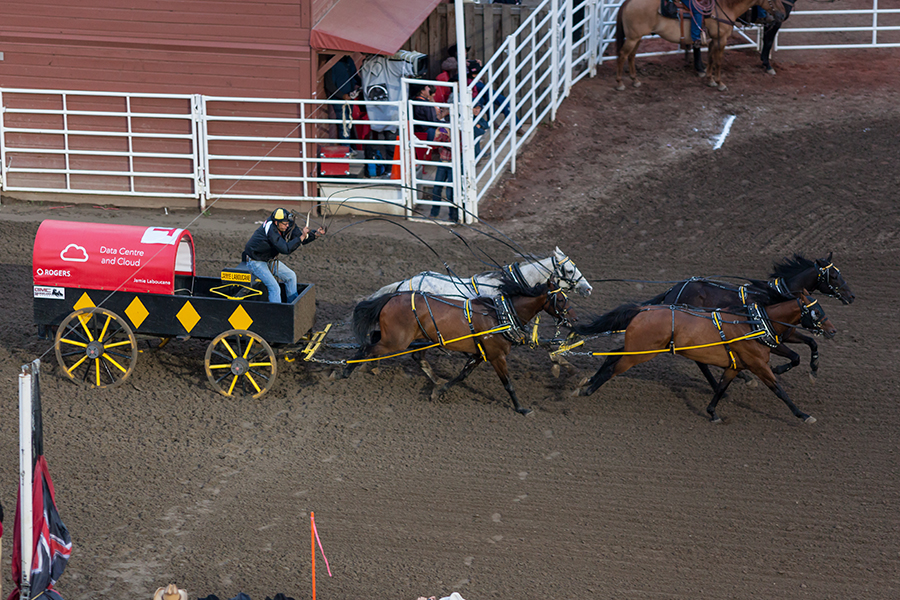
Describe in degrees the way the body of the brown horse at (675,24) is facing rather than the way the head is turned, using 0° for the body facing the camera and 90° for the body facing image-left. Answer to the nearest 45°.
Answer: approximately 270°

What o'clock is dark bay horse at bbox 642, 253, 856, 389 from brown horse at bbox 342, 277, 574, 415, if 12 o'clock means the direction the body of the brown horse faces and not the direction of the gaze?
The dark bay horse is roughly at 12 o'clock from the brown horse.

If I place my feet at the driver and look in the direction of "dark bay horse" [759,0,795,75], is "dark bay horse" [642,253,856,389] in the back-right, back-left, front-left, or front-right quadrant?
front-right

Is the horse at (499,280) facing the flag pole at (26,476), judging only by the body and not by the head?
no

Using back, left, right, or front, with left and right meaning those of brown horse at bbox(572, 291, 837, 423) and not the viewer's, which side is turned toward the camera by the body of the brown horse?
right

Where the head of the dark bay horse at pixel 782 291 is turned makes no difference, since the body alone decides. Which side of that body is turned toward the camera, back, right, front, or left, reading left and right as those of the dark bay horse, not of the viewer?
right

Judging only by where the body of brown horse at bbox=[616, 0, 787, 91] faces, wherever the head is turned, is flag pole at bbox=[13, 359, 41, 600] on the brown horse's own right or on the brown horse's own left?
on the brown horse's own right

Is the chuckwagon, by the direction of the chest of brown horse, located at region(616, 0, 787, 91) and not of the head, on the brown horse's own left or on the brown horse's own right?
on the brown horse's own right

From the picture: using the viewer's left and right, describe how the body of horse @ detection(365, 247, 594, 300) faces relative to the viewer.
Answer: facing to the right of the viewer

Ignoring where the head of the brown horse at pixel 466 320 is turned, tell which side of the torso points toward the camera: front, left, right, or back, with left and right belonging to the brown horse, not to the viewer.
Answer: right

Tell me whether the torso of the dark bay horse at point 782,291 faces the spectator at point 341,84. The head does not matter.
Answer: no

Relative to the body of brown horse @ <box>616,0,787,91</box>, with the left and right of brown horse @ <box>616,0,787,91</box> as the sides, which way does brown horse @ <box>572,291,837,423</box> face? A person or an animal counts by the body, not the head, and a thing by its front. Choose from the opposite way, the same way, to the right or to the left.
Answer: the same way

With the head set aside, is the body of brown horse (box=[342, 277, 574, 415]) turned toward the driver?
no

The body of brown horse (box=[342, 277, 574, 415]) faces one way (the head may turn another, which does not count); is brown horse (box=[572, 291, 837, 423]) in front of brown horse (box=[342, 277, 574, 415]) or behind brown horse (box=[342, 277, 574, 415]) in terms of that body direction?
in front
